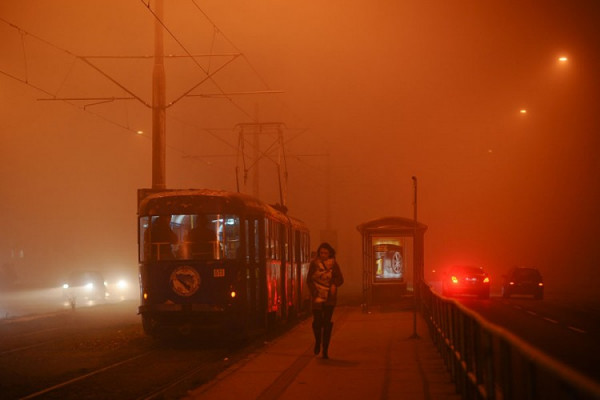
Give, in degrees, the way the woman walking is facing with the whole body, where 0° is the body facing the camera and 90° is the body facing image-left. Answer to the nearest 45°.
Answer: approximately 0°

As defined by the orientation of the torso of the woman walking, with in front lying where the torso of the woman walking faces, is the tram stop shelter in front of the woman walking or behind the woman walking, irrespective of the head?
behind

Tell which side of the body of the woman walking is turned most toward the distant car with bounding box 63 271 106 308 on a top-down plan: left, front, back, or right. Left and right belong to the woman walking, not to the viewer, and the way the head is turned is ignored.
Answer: back

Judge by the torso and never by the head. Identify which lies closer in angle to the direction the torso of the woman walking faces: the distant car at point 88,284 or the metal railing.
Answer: the metal railing

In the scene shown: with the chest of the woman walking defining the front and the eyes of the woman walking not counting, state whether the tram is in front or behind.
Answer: behind

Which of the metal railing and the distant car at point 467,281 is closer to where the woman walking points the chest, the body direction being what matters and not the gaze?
the metal railing

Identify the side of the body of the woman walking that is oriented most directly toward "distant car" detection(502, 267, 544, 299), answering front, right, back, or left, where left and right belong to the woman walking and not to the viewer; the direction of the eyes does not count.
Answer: back

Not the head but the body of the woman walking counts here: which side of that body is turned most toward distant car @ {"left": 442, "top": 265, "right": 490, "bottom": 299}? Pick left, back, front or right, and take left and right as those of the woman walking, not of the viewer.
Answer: back
